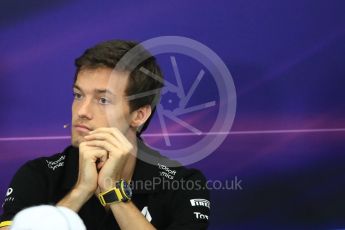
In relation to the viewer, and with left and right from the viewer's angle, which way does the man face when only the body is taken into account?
facing the viewer and to the left of the viewer

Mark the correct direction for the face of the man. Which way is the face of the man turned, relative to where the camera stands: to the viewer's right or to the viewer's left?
to the viewer's left
